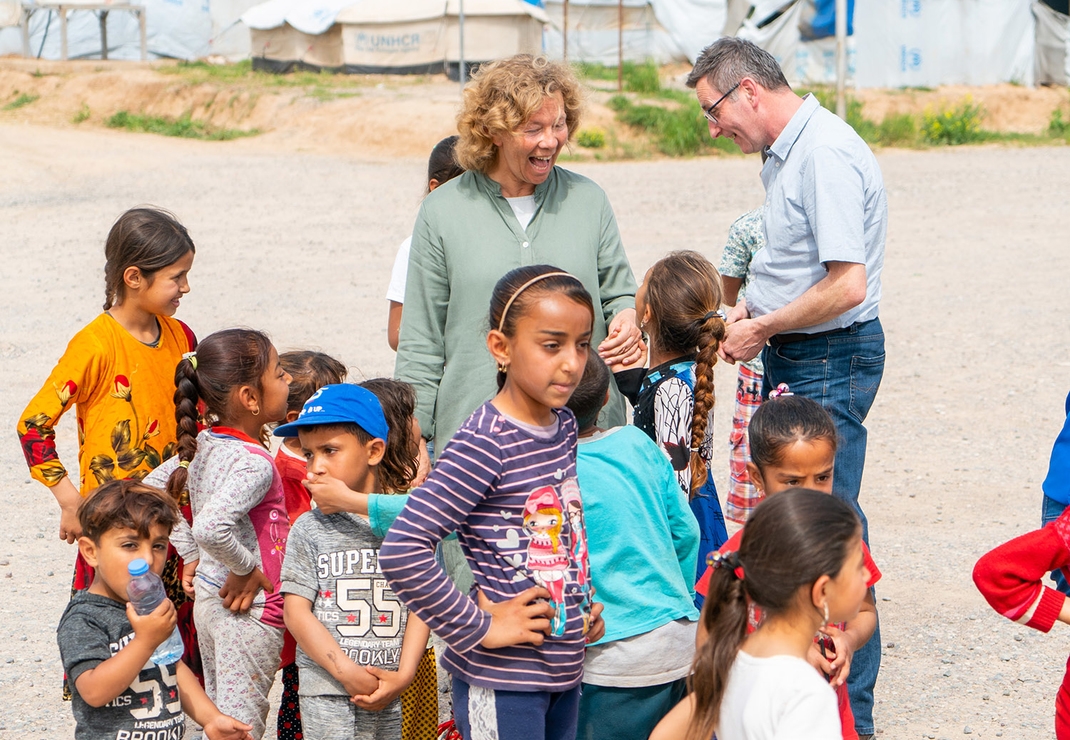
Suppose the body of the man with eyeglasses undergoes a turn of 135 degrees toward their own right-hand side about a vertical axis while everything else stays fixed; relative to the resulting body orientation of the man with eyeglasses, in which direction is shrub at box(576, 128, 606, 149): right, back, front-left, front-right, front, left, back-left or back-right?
front-left

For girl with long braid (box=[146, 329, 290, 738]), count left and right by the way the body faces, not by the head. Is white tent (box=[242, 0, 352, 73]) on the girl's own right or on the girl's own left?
on the girl's own left

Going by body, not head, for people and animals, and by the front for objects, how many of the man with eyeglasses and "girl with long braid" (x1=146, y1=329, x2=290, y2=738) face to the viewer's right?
1

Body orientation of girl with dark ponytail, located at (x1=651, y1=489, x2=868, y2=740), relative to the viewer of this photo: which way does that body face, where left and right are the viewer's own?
facing away from the viewer and to the right of the viewer

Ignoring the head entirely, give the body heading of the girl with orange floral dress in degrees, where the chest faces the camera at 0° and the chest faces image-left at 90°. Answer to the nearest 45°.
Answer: approximately 315°

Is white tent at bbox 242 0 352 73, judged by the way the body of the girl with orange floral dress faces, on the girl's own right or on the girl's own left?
on the girl's own left

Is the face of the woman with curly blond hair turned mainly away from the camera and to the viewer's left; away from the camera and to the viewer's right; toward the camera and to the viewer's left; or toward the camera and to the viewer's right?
toward the camera and to the viewer's right

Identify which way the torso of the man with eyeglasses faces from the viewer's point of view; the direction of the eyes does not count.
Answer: to the viewer's left

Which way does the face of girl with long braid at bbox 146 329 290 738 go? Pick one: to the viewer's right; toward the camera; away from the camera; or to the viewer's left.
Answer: to the viewer's right

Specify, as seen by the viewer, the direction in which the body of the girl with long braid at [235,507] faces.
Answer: to the viewer's right

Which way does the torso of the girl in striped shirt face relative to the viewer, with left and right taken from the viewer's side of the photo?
facing the viewer and to the right of the viewer

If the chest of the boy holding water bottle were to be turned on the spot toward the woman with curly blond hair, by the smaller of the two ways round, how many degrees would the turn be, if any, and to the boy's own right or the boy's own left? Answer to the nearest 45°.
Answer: approximately 90° to the boy's own left
